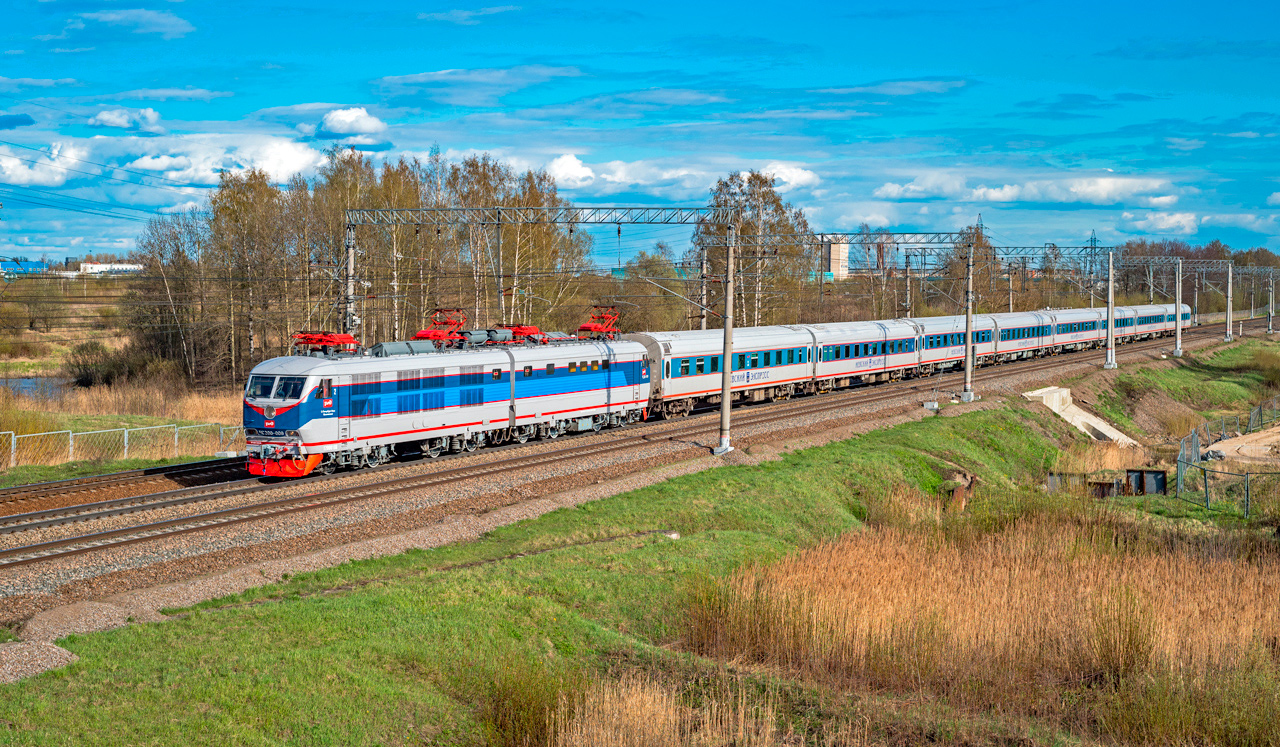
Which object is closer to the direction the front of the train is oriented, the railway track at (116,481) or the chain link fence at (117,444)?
the railway track

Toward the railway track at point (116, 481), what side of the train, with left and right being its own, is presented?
front

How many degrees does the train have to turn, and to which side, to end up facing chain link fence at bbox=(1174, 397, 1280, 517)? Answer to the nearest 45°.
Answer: approximately 135° to its left

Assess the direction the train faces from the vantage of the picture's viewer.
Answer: facing the viewer and to the left of the viewer

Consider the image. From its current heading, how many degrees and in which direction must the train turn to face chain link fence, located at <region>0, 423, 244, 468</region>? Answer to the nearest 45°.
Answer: approximately 45° to its right

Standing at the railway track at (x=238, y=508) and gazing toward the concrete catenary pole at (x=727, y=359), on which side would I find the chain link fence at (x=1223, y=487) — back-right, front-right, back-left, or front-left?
front-right

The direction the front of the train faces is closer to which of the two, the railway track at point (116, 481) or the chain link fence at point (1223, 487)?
the railway track

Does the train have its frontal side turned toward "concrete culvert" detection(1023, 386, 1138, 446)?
no
